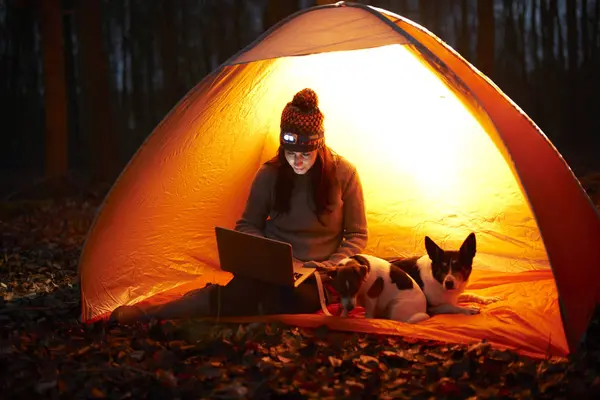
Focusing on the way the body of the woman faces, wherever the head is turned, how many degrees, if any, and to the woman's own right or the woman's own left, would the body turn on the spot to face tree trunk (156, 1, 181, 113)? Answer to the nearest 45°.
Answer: approximately 135° to the woman's own right

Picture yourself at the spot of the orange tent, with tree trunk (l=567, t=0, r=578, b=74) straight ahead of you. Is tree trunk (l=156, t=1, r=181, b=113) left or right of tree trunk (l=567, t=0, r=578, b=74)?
left

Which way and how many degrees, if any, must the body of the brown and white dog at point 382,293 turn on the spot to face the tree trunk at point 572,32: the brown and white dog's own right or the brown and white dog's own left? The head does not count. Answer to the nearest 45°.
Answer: approximately 90° to the brown and white dog's own right

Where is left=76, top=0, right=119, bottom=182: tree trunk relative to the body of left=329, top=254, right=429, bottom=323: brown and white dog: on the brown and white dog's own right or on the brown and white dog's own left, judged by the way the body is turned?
on the brown and white dog's own right

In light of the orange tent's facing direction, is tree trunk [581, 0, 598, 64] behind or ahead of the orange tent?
behind

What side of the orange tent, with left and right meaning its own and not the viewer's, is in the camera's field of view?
front

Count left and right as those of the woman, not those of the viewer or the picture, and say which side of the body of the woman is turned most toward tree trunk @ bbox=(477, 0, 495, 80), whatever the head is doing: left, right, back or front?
back

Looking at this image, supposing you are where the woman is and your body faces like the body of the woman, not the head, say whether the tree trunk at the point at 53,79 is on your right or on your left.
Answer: on your right

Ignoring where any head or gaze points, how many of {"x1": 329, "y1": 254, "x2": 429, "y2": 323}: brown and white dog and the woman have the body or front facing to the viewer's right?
0

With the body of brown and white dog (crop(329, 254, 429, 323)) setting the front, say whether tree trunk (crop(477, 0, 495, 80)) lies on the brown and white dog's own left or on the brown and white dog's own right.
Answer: on the brown and white dog's own right

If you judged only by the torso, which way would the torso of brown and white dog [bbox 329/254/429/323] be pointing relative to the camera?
to the viewer's left

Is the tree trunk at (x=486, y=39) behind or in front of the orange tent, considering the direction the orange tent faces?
behind

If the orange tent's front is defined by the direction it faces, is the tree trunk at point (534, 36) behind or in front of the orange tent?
behind
